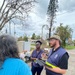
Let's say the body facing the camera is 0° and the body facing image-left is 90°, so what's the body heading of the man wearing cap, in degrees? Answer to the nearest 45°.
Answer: approximately 45°

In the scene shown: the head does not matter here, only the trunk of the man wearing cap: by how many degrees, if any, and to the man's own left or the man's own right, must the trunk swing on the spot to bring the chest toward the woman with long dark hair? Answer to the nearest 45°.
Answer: approximately 45° to the man's own left
